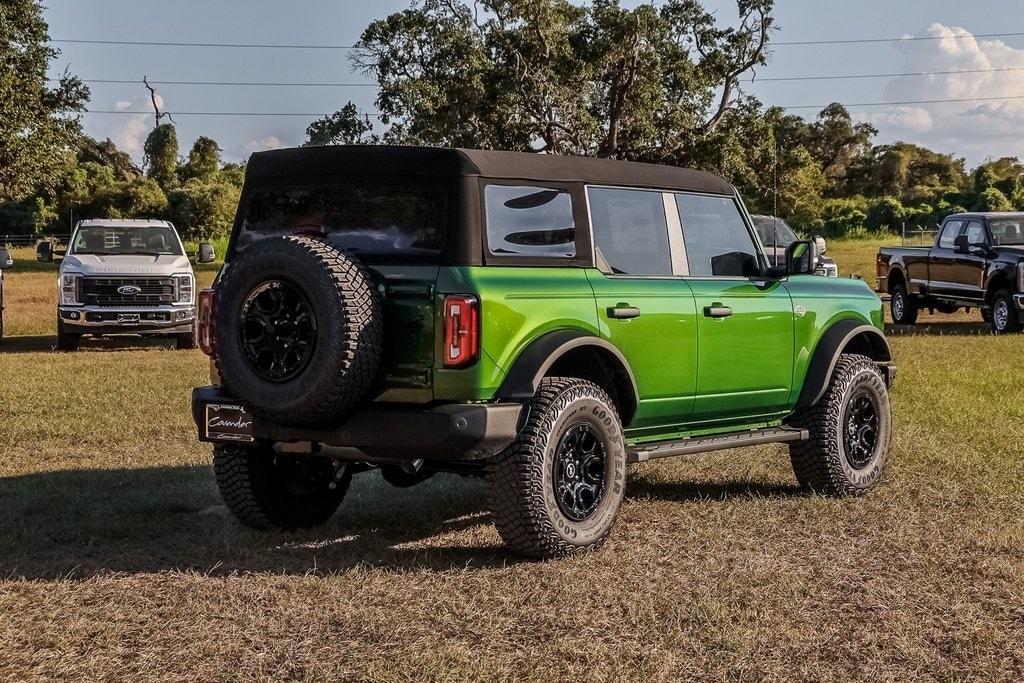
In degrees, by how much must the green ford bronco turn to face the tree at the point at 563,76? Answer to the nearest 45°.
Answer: approximately 45° to its left

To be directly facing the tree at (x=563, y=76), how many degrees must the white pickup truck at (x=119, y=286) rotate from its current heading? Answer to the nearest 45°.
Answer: approximately 135° to its left

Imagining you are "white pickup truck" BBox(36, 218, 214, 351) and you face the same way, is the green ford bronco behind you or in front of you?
in front

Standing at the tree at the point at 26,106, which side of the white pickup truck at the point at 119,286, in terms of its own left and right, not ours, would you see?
back

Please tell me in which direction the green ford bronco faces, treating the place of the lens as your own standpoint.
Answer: facing away from the viewer and to the right of the viewer

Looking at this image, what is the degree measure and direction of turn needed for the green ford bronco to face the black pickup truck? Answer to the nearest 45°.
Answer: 0° — it already faces it

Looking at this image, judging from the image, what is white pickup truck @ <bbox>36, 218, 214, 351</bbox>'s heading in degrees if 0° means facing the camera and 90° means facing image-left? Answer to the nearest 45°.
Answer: approximately 0°

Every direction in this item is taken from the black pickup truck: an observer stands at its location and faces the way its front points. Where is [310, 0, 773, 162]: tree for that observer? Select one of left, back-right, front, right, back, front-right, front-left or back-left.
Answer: back

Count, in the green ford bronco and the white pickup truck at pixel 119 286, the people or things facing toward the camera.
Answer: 1

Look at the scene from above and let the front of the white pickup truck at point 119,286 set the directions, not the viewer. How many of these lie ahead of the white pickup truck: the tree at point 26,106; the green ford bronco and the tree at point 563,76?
1

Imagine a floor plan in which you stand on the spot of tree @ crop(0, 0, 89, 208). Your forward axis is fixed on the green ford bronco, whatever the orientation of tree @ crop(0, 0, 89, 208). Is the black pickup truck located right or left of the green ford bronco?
left

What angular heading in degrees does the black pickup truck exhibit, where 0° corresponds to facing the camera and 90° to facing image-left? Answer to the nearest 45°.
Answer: approximately 315°

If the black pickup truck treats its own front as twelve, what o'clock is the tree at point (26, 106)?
The tree is roughly at 5 o'clock from the black pickup truck.
